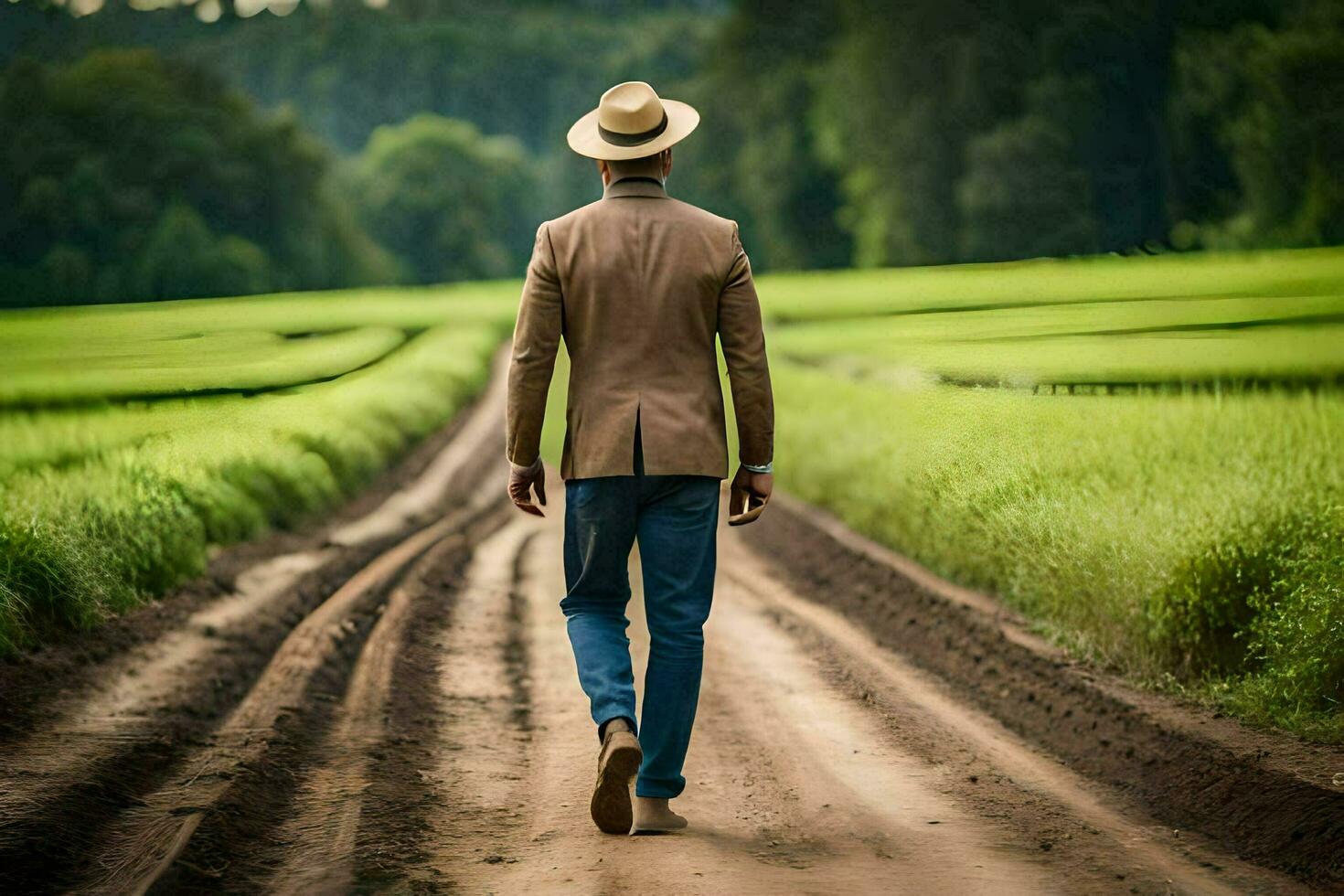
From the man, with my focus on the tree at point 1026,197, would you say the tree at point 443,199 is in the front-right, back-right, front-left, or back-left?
front-left

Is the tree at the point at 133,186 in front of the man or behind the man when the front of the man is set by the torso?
in front

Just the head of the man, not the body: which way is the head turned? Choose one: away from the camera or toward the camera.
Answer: away from the camera

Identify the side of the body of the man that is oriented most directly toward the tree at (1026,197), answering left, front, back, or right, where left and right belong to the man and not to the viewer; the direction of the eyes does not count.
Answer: front

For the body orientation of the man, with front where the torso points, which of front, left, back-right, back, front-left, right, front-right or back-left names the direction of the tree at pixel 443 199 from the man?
front

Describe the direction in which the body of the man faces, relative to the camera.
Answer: away from the camera

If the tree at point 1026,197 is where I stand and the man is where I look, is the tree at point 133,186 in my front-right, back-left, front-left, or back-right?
front-right
